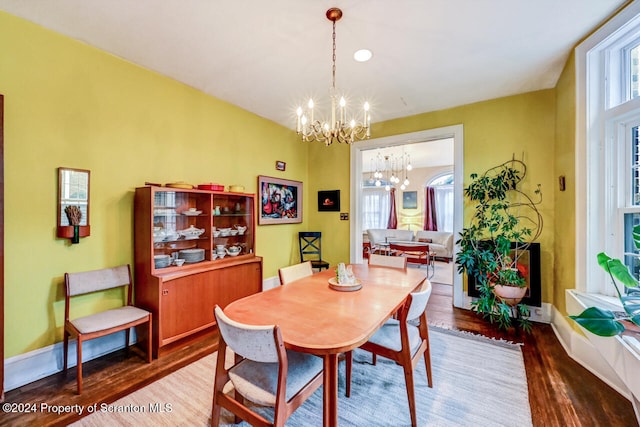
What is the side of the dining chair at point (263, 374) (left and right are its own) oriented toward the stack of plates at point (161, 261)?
left

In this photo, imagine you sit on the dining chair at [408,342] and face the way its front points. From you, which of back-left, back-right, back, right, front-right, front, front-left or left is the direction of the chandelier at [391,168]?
front-right

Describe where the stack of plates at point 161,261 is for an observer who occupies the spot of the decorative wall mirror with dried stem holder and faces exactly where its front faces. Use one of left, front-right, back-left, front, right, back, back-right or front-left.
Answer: left

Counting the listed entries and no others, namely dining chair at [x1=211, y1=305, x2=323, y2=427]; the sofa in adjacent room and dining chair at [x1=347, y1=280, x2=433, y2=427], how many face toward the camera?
1

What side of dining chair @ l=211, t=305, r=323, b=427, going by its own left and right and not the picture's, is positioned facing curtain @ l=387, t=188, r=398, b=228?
front

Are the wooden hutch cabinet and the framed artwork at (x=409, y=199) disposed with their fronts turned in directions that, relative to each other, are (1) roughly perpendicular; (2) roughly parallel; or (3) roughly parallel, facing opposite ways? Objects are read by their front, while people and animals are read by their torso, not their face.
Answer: roughly perpendicular

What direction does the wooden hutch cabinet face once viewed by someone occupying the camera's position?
facing the viewer and to the right of the viewer

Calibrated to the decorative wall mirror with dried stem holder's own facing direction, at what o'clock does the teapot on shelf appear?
The teapot on shelf is roughly at 9 o'clock from the decorative wall mirror with dried stem holder.

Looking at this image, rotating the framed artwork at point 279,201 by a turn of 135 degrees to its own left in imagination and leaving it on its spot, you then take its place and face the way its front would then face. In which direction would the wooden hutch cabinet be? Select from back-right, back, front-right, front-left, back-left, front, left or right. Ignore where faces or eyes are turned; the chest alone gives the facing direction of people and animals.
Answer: back-left

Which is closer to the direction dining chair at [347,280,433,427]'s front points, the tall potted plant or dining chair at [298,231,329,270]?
the dining chair

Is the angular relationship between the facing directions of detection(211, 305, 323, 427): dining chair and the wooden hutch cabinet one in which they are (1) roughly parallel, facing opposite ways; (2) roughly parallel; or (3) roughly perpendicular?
roughly perpendicular
